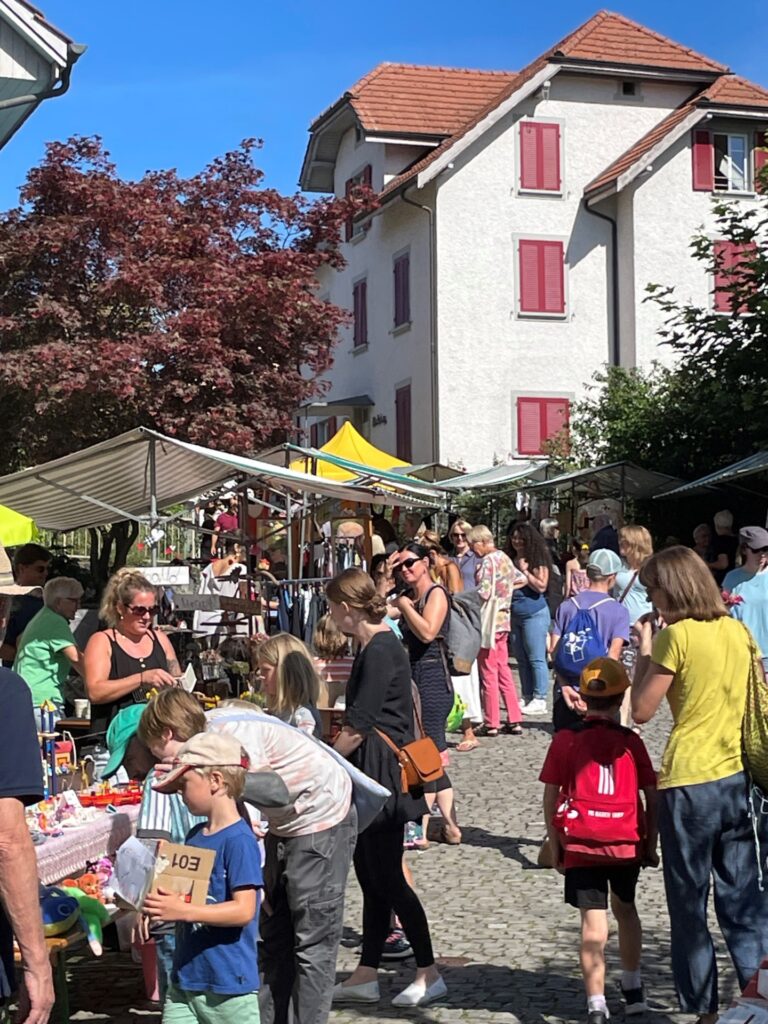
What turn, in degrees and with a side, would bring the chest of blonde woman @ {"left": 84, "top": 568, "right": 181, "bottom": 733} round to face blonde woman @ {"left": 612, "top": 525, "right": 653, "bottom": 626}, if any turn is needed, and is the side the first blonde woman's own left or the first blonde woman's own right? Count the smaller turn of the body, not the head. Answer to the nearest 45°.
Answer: approximately 90° to the first blonde woman's own left

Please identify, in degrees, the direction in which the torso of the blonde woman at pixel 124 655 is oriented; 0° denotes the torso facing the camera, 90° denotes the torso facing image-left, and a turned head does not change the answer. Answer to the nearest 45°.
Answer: approximately 315°

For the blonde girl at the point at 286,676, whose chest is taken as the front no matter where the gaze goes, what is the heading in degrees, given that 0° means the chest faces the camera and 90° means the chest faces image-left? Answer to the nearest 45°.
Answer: approximately 90°

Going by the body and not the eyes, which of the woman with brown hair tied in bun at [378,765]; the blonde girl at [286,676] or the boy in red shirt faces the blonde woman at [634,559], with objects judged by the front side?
the boy in red shirt

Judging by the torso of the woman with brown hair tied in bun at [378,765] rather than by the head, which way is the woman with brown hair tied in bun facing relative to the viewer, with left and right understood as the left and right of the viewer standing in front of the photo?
facing to the left of the viewer

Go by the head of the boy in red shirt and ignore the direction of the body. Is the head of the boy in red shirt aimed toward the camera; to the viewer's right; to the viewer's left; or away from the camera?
away from the camera

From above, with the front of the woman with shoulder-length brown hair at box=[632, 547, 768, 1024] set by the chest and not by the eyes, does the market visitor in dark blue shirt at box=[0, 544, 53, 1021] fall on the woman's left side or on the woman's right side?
on the woman's left side

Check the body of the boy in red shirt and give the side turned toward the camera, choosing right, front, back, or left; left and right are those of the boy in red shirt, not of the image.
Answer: back

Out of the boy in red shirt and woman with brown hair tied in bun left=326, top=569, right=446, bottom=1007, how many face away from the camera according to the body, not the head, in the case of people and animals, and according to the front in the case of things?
1

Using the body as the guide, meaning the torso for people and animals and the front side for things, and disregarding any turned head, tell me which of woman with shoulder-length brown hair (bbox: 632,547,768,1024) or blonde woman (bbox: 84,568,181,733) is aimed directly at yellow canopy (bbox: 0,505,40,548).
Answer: the woman with shoulder-length brown hair

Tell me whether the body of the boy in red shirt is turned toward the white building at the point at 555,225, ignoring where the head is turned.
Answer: yes
